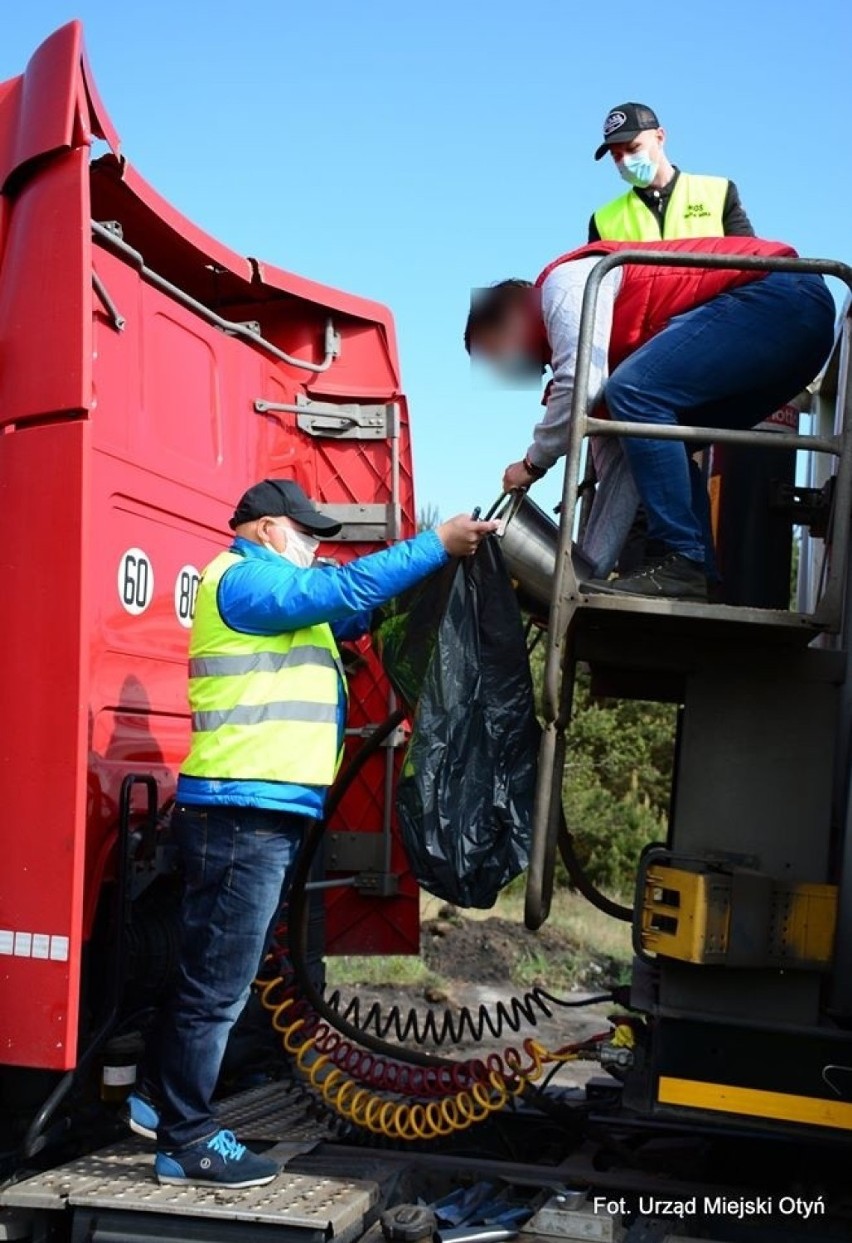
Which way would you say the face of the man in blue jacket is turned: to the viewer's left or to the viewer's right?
to the viewer's right

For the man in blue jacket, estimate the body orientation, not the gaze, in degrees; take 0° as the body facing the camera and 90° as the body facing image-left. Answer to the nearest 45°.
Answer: approximately 270°

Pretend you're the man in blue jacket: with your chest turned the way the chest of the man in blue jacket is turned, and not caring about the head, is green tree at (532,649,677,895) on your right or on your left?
on your left
